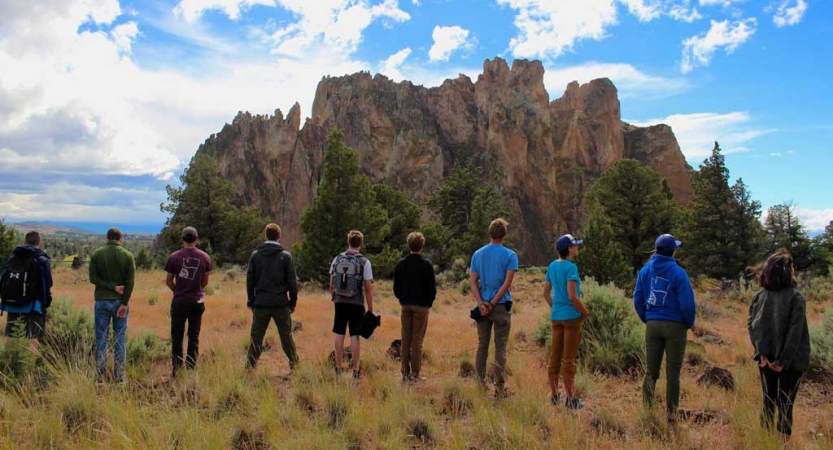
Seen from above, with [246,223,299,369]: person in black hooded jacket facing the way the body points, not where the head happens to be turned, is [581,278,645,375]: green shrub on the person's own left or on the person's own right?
on the person's own right

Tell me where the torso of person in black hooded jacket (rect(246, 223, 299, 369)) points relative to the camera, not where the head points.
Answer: away from the camera

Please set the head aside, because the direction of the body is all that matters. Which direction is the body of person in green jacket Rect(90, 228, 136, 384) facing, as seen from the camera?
away from the camera

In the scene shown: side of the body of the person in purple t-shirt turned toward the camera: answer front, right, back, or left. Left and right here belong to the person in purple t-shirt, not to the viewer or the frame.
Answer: back

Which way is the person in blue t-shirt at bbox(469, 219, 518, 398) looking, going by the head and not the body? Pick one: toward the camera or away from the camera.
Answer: away from the camera

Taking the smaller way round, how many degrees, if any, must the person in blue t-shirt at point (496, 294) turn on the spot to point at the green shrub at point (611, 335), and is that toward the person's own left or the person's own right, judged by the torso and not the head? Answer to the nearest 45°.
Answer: approximately 45° to the person's own right

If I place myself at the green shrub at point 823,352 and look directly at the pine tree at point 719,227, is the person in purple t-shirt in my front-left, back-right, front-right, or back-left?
back-left

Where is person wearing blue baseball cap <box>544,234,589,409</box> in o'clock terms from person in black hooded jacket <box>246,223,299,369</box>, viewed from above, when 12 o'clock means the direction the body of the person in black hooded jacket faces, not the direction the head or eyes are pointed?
The person wearing blue baseball cap is roughly at 4 o'clock from the person in black hooded jacket.

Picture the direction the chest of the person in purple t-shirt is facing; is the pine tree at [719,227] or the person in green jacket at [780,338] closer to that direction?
the pine tree

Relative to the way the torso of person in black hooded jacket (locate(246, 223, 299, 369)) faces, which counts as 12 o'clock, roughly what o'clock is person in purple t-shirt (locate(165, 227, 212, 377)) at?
The person in purple t-shirt is roughly at 9 o'clock from the person in black hooded jacket.

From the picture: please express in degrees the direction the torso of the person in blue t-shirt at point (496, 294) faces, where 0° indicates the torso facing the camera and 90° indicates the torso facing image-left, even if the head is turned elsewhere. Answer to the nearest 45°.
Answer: approximately 180°

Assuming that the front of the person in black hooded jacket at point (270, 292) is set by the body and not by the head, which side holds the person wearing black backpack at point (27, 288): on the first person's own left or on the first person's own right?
on the first person's own left

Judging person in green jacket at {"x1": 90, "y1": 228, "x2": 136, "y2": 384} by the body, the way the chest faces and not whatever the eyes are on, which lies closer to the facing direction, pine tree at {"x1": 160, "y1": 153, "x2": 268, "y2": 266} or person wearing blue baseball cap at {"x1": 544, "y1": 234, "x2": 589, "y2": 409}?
the pine tree
